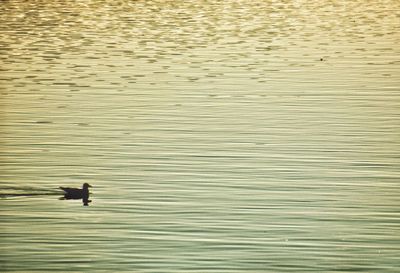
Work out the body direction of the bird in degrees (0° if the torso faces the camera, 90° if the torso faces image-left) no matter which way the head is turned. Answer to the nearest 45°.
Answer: approximately 270°
